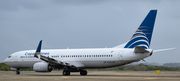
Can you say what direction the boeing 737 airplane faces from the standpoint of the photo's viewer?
facing away from the viewer and to the left of the viewer
